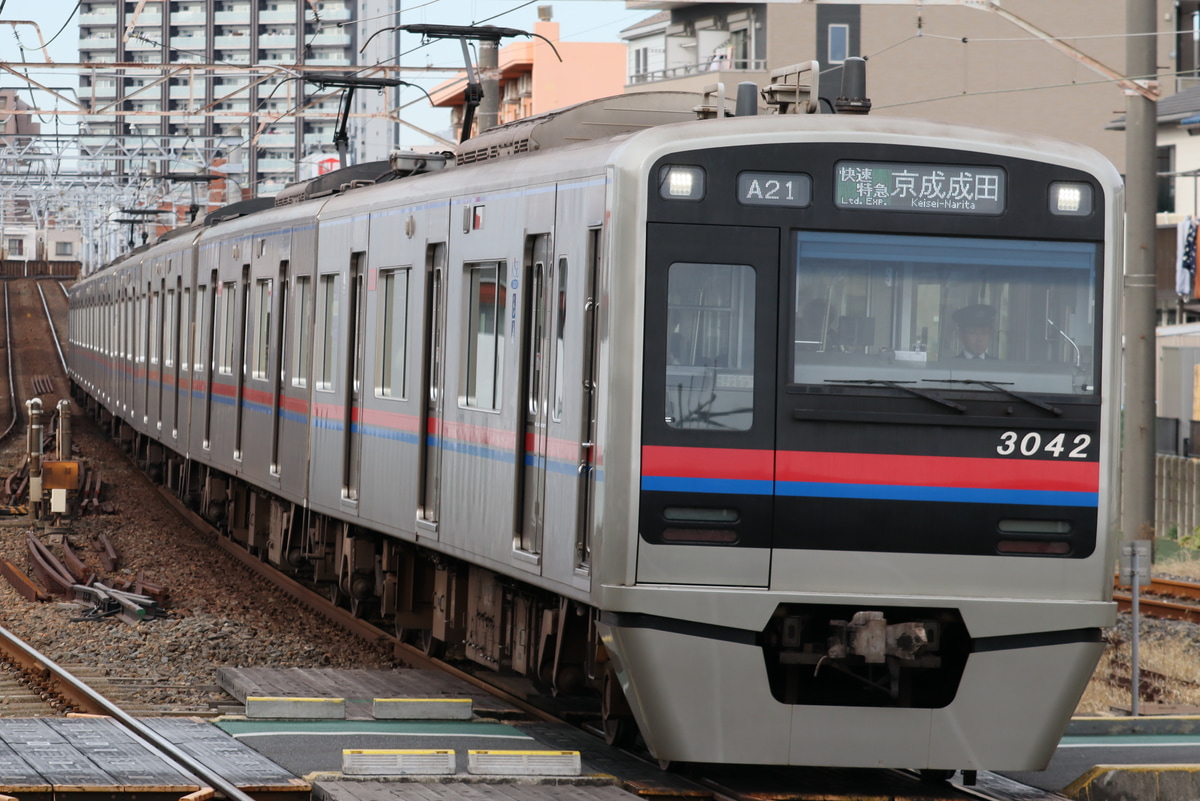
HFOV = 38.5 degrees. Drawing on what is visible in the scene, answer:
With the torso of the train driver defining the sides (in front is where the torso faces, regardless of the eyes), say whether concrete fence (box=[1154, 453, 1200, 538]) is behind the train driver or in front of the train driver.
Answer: behind

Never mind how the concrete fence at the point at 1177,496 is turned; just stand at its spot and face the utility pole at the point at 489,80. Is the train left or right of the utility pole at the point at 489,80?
left

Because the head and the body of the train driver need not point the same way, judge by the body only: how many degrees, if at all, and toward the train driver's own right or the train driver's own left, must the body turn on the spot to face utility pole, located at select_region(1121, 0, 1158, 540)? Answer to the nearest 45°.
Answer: approximately 180°

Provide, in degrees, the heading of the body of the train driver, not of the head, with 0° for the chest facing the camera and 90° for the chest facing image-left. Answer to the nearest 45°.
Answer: approximately 0°

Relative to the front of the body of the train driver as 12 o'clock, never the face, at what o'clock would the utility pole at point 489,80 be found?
The utility pole is roughly at 5 o'clock from the train driver.

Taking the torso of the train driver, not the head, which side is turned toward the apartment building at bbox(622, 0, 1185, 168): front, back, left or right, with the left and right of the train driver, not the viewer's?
back

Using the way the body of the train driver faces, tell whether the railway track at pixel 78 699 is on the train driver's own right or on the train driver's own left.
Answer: on the train driver's own right
